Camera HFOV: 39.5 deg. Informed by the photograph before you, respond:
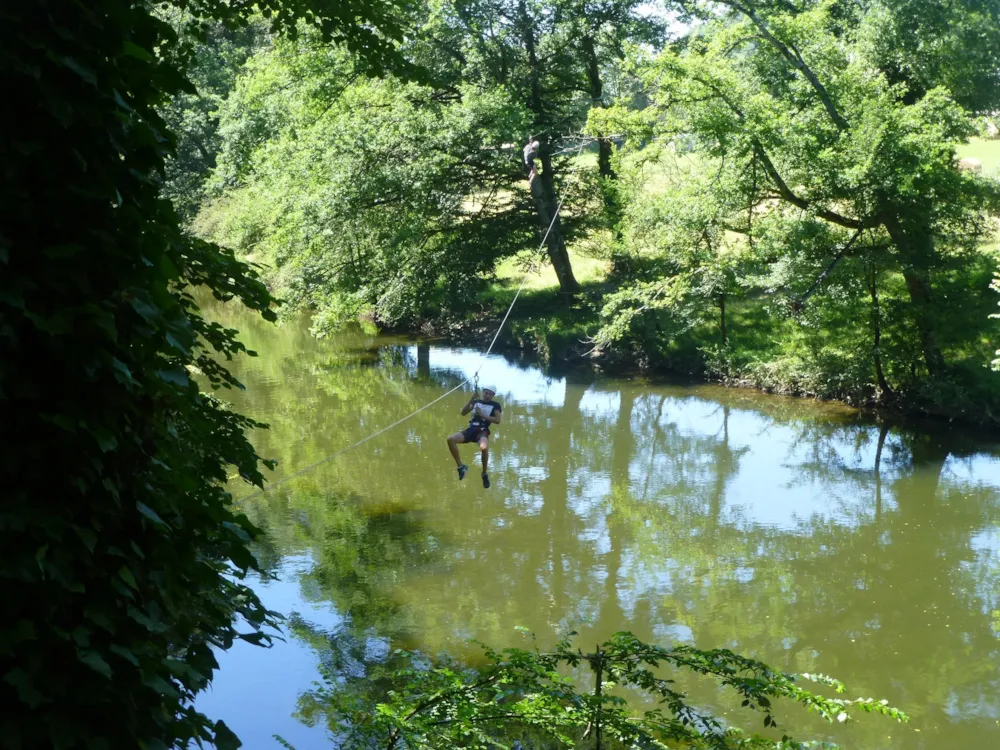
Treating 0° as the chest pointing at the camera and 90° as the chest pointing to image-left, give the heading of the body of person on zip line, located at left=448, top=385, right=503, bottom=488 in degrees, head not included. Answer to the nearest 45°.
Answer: approximately 45°
